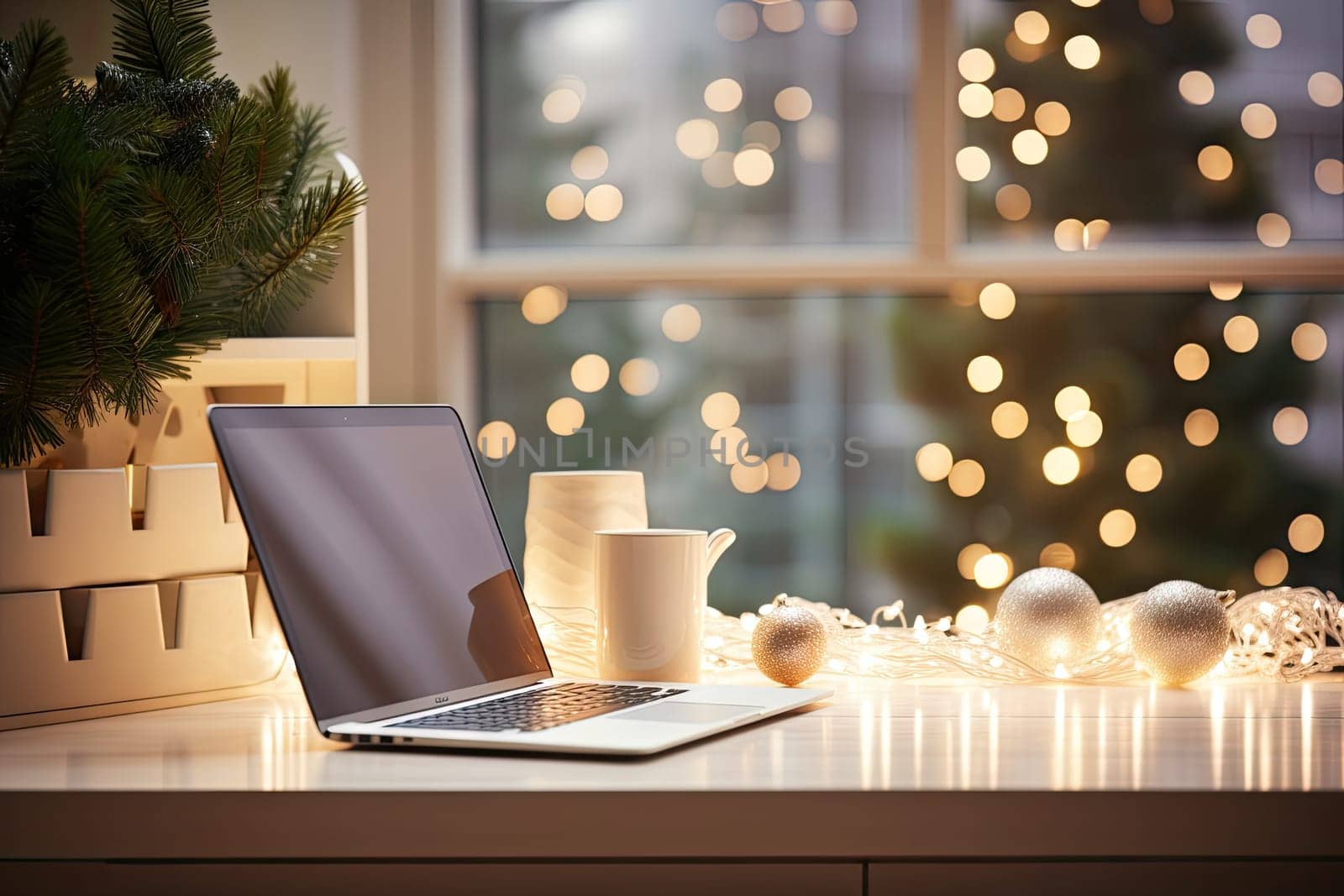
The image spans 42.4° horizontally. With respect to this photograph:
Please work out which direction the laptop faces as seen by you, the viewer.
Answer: facing the viewer and to the right of the viewer

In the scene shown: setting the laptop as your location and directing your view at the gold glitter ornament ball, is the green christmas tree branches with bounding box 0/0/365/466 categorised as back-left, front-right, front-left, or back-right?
back-left

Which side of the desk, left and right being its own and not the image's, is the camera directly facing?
front

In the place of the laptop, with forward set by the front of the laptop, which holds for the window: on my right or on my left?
on my left

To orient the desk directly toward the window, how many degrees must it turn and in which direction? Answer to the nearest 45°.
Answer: approximately 180°

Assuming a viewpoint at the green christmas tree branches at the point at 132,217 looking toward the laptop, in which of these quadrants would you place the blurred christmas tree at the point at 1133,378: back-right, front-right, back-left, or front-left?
front-left
